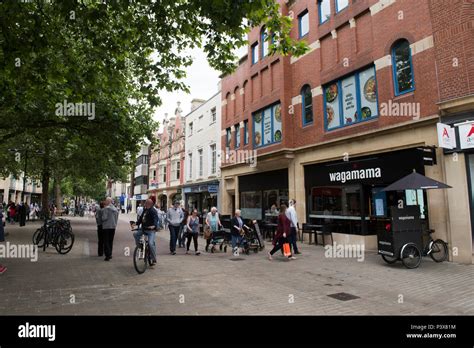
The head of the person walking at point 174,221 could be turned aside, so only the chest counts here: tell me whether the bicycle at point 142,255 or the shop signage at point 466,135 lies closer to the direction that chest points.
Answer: the bicycle

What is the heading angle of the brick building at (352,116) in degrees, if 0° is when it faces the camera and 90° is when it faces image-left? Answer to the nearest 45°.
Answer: approximately 45°

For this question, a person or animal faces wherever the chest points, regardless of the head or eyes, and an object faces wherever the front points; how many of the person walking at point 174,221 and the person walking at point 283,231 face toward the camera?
1
